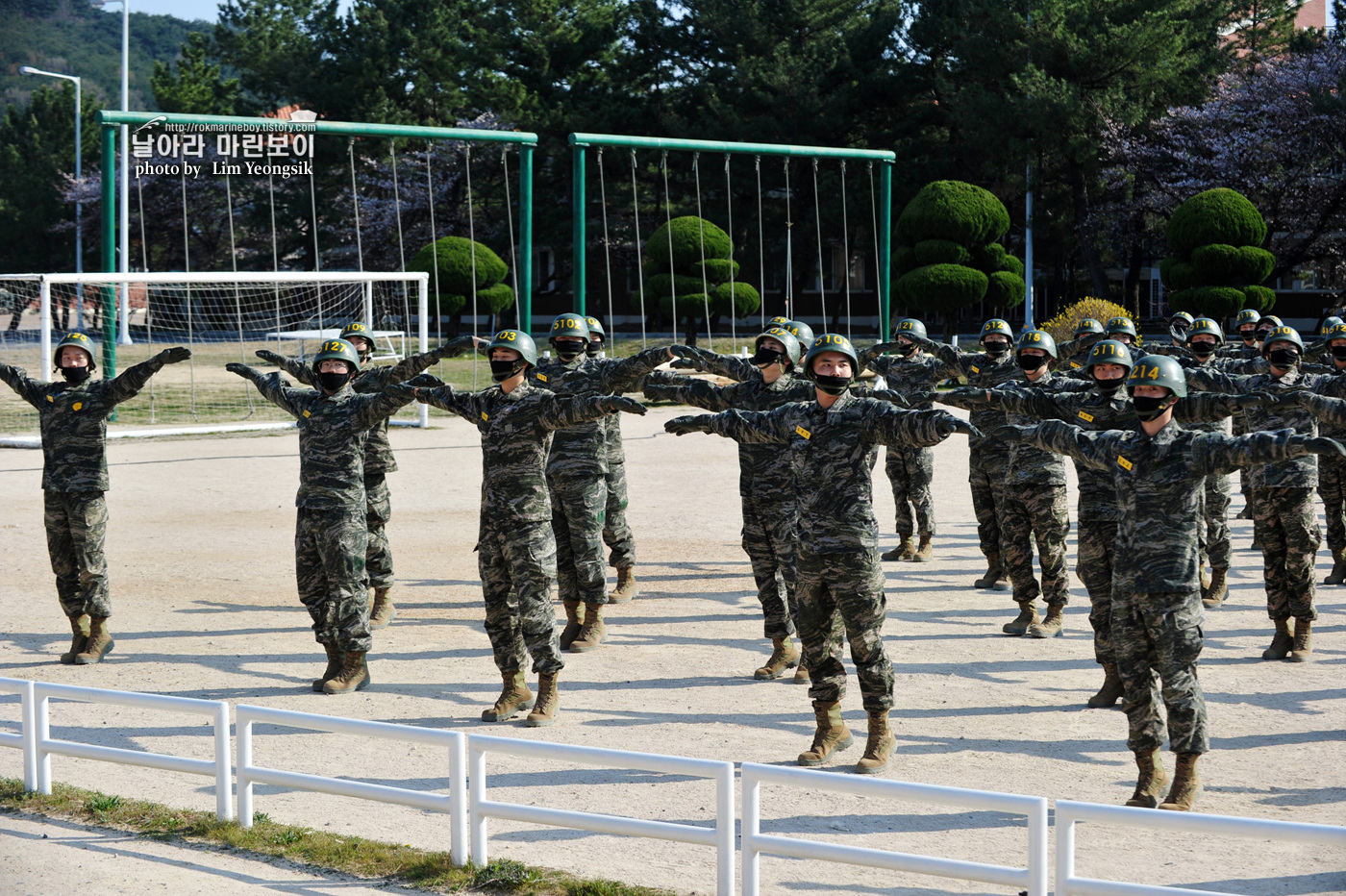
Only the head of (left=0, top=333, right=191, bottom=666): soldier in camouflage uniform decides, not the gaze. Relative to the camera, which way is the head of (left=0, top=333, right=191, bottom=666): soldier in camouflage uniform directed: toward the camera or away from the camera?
toward the camera

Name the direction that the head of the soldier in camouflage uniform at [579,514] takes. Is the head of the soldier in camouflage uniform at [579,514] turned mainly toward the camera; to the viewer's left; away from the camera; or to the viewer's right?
toward the camera

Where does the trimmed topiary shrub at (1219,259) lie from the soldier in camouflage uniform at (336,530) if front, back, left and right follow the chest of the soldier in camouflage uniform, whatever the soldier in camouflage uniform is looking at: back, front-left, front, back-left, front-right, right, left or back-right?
back

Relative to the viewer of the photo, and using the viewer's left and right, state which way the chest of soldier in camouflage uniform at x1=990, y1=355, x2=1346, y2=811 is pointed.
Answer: facing the viewer and to the left of the viewer

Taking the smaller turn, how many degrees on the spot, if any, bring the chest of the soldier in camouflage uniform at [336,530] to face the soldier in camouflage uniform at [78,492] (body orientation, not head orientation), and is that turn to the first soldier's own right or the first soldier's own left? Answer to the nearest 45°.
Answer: approximately 90° to the first soldier's own right

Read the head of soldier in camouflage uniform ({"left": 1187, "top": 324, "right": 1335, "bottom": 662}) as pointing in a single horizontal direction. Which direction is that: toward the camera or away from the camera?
toward the camera

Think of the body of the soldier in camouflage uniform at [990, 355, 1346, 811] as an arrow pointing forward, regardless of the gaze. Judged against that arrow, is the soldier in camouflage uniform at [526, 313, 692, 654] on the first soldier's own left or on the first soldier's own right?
on the first soldier's own right

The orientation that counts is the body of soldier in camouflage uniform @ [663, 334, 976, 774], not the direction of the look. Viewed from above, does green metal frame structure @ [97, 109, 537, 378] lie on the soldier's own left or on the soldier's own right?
on the soldier's own right

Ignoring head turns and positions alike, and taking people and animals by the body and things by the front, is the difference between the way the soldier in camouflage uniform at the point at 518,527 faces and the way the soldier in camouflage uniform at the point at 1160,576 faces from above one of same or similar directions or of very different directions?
same or similar directions

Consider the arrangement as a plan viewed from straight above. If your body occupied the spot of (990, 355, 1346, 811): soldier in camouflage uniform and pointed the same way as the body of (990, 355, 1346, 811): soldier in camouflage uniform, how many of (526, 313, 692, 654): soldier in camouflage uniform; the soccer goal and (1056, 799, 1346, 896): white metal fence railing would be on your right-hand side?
2

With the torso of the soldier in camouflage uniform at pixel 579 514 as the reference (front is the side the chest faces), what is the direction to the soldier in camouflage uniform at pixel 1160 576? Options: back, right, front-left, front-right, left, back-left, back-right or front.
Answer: left
